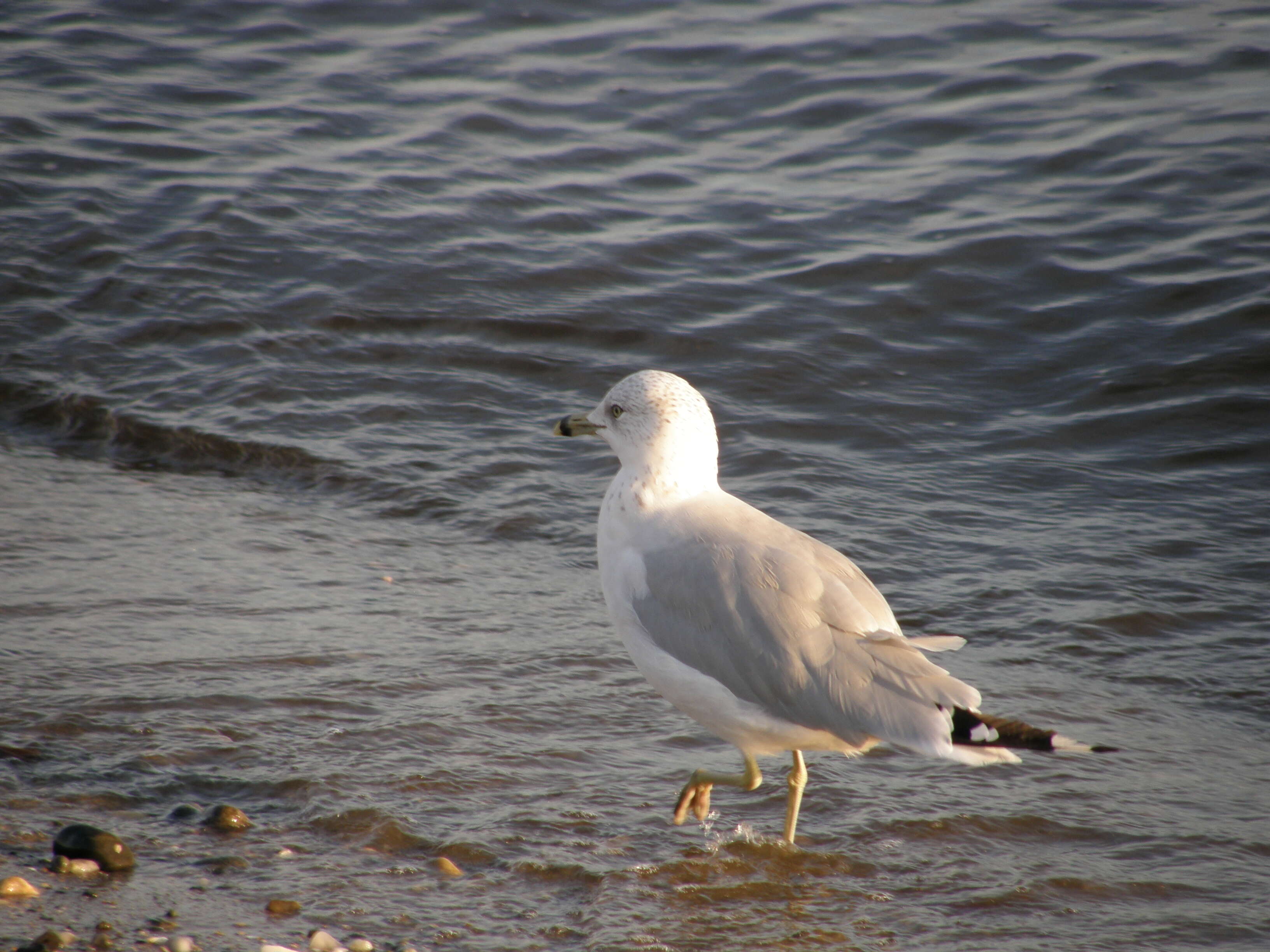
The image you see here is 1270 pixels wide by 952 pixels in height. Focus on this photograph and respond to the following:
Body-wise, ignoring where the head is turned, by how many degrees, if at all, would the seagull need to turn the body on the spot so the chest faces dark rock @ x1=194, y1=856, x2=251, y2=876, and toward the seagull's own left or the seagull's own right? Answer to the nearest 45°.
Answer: approximately 45° to the seagull's own left

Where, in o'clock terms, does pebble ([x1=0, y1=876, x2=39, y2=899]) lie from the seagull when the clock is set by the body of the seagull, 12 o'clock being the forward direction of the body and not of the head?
The pebble is roughly at 11 o'clock from the seagull.

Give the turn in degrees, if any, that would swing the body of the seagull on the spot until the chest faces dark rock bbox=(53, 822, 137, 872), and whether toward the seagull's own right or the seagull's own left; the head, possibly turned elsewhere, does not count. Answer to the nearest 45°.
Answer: approximately 45° to the seagull's own left

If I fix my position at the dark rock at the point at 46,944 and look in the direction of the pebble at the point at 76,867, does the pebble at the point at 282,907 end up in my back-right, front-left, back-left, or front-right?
front-right

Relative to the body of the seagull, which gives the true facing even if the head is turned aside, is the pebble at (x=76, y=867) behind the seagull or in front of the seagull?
in front

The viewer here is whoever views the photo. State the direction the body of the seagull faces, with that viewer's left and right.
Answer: facing to the left of the viewer

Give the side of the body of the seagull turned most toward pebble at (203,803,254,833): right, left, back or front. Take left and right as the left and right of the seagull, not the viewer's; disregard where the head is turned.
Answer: front

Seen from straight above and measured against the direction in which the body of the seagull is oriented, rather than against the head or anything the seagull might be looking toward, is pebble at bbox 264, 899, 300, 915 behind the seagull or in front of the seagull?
in front
